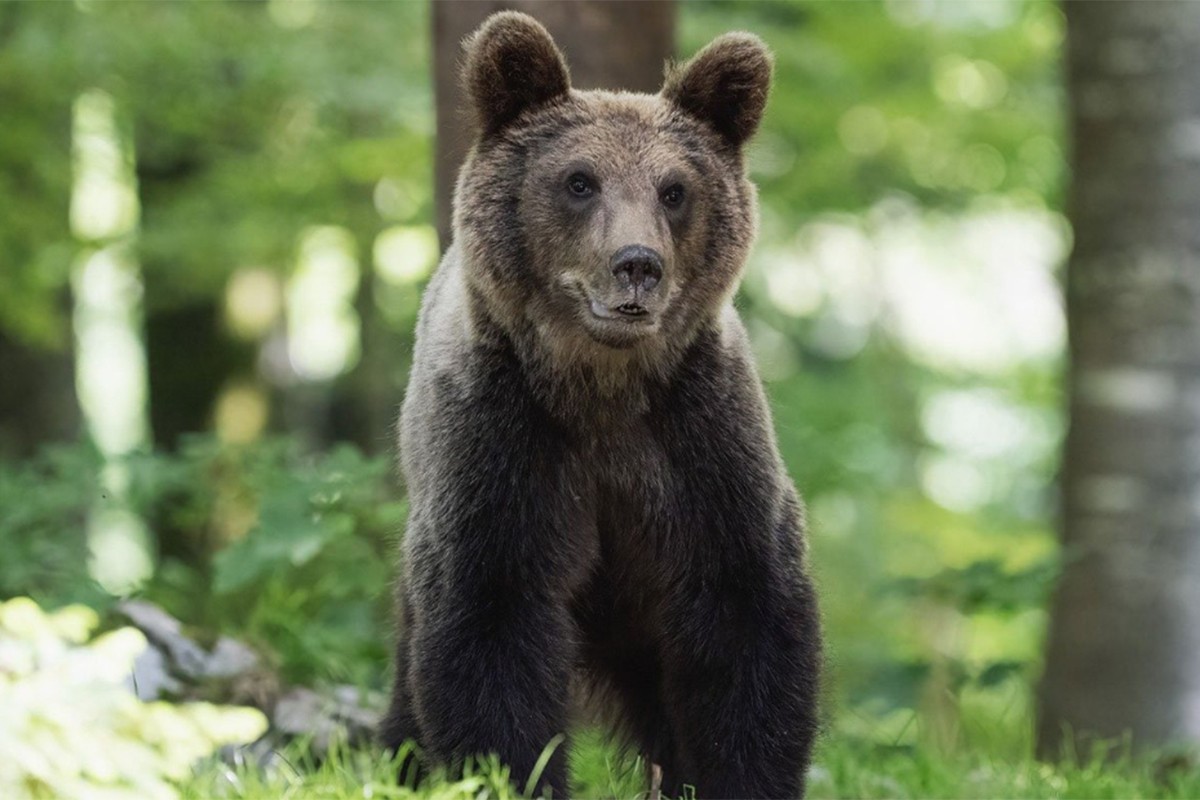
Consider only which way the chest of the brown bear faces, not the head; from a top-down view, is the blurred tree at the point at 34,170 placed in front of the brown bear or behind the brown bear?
behind

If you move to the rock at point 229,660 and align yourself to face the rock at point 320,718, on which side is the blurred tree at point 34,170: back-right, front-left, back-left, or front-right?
back-left

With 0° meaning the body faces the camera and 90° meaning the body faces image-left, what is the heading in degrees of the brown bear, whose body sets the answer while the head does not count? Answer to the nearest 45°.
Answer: approximately 0°

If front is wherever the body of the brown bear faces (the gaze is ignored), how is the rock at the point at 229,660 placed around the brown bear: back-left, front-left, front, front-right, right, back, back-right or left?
back-right

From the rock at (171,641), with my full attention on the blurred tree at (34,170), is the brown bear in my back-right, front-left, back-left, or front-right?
back-right

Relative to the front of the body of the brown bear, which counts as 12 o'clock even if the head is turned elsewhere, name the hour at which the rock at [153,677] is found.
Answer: The rock is roughly at 4 o'clock from the brown bear.

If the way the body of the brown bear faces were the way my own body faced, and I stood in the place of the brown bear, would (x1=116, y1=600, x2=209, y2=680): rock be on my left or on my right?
on my right

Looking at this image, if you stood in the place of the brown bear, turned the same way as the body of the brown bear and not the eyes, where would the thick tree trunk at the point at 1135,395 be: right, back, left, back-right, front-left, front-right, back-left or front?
back-left
